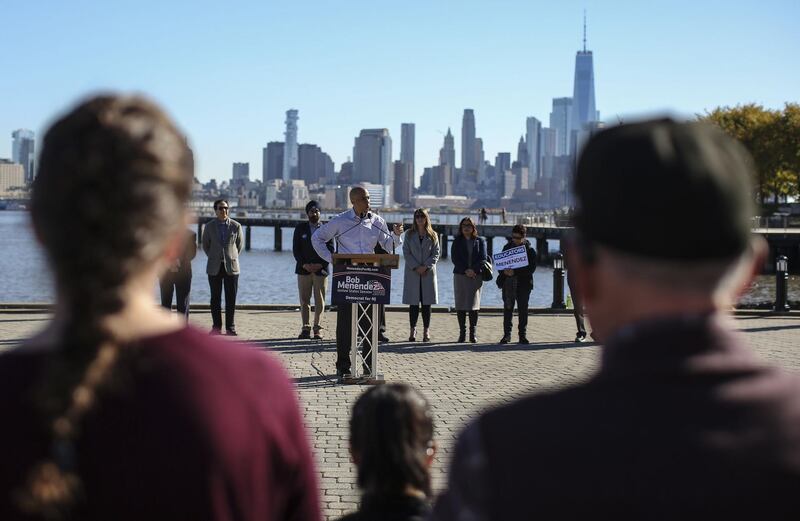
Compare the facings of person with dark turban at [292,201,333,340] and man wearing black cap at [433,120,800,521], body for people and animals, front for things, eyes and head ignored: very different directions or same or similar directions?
very different directions

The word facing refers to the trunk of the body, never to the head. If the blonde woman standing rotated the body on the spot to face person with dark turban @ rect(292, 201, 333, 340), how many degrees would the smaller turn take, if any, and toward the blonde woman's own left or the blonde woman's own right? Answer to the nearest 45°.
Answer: approximately 90° to the blonde woman's own right

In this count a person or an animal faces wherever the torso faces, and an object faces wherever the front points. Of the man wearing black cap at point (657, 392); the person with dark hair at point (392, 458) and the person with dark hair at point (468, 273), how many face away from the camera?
2

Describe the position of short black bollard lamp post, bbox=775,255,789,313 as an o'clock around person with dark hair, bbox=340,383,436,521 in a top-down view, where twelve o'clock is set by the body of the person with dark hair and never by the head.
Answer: The short black bollard lamp post is roughly at 1 o'clock from the person with dark hair.

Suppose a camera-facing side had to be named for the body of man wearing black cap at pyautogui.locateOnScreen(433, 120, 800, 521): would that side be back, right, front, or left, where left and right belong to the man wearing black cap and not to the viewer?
back

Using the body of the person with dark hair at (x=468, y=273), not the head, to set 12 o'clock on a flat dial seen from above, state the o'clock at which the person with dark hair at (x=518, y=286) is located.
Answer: the person with dark hair at (x=518, y=286) is roughly at 9 o'clock from the person with dark hair at (x=468, y=273).

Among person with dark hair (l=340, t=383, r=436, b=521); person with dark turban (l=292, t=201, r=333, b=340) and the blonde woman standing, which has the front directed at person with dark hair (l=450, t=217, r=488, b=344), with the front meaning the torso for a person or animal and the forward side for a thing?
person with dark hair (l=340, t=383, r=436, b=521)

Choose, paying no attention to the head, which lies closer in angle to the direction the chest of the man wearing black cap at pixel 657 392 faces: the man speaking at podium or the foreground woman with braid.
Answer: the man speaking at podium

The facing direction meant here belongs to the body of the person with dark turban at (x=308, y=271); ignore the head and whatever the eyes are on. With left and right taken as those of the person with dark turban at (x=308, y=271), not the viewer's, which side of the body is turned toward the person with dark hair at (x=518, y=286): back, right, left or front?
left

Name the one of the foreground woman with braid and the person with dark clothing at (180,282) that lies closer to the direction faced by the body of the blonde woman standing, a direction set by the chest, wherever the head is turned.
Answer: the foreground woman with braid

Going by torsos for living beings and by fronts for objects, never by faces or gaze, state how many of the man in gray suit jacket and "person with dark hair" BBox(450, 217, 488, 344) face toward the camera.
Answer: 2

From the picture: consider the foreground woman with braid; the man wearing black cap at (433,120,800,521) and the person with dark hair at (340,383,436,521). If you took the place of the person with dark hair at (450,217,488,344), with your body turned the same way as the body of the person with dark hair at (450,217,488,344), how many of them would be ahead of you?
3

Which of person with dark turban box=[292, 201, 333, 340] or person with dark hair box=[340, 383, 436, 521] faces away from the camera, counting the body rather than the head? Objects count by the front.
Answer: person with dark hair box=[340, 383, 436, 521]
